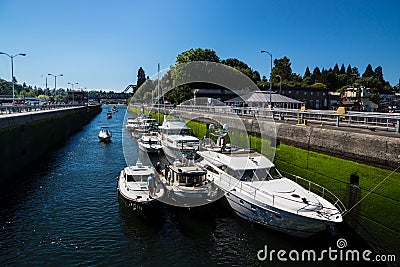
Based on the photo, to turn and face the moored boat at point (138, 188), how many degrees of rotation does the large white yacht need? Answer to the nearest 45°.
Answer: approximately 135° to its right

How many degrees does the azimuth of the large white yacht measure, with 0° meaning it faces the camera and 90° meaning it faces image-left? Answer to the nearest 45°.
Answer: approximately 315°

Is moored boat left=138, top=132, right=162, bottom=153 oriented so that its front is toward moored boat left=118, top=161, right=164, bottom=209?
yes

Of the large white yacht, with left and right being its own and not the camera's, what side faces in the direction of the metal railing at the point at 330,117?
left

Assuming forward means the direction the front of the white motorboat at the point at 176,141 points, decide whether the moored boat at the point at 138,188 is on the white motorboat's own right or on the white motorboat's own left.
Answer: on the white motorboat's own right

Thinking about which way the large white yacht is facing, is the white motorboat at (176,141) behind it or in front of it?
behind

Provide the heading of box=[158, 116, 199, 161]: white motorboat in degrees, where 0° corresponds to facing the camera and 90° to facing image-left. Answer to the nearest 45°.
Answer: approximately 315°

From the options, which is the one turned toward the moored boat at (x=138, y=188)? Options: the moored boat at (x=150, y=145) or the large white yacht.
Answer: the moored boat at (x=150, y=145)
